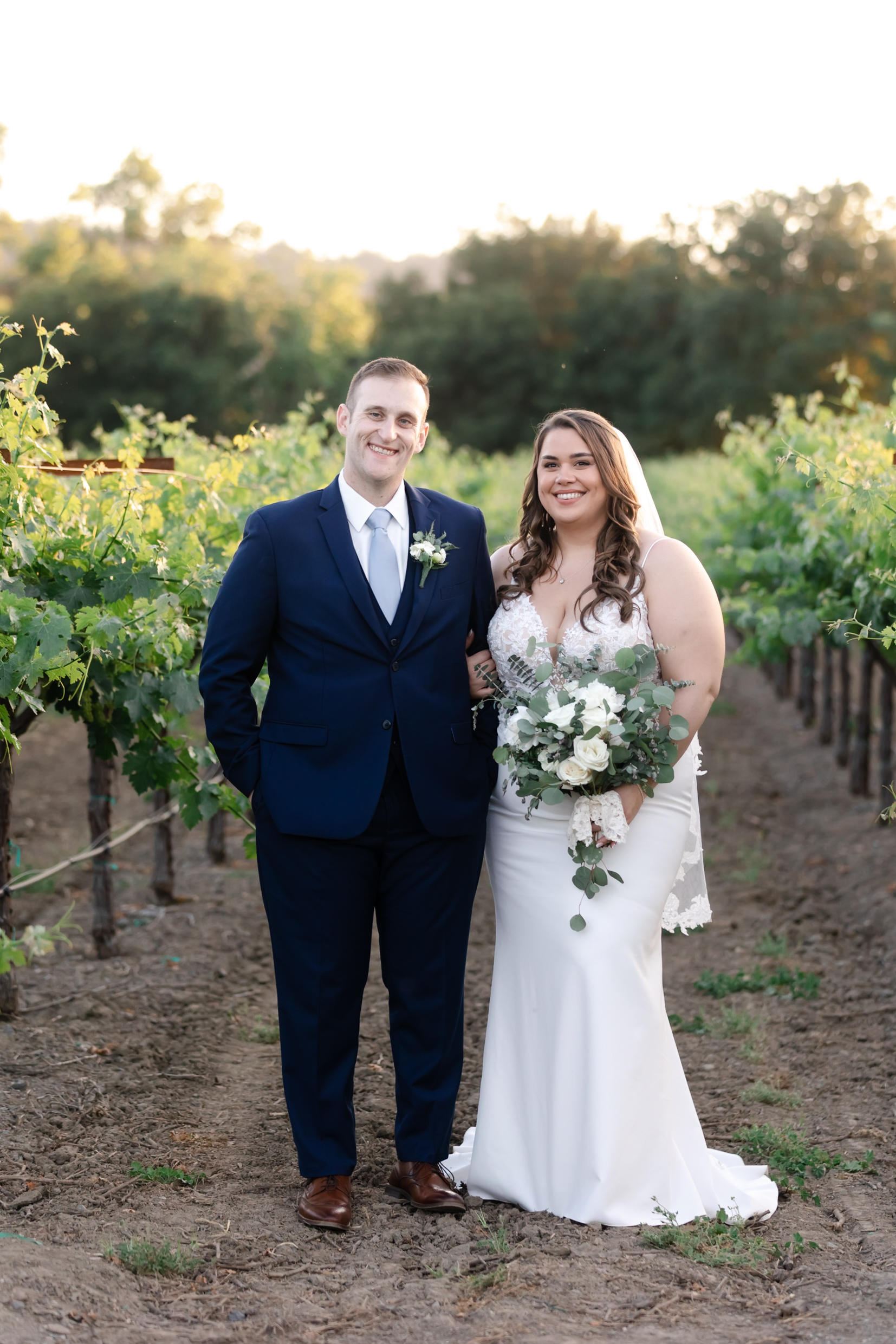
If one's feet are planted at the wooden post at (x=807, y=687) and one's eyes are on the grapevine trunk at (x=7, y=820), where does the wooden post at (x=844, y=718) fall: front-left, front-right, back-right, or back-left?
front-left

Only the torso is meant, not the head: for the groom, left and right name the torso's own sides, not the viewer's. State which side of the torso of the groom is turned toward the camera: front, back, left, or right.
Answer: front

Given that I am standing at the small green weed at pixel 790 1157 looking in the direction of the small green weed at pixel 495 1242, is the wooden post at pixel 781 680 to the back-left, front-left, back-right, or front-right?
back-right

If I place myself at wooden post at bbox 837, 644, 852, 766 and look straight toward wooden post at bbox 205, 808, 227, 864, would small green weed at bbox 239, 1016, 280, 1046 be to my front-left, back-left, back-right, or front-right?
front-left

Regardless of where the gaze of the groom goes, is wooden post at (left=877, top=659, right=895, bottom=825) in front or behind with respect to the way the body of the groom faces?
behind
